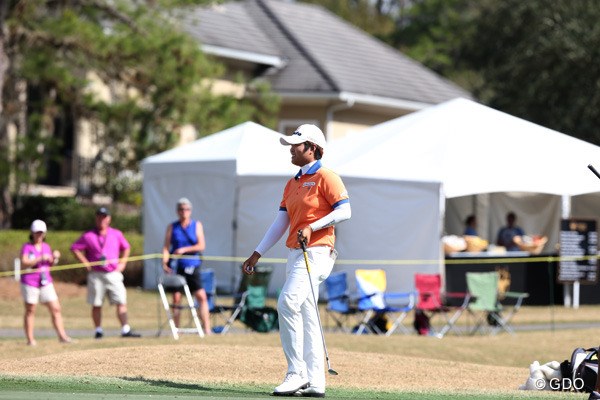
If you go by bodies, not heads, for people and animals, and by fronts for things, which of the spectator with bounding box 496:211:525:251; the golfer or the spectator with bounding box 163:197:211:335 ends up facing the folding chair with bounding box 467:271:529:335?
the spectator with bounding box 496:211:525:251

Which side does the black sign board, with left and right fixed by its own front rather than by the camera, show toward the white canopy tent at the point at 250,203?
right

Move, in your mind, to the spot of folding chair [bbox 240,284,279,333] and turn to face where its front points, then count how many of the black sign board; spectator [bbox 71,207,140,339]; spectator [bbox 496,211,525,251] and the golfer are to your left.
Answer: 2

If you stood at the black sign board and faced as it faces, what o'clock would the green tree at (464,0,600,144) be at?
The green tree is roughly at 6 o'clock from the black sign board.

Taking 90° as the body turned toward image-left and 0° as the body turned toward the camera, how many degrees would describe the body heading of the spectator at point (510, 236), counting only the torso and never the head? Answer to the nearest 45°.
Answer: approximately 0°

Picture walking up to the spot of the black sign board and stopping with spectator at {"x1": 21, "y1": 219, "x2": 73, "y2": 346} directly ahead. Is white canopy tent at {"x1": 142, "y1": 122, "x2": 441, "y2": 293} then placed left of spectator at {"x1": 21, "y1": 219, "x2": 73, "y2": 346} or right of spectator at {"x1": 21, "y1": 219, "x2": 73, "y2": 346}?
right

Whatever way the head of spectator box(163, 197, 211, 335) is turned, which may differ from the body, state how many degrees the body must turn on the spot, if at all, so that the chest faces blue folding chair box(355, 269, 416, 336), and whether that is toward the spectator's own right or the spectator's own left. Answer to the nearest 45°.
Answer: approximately 90° to the spectator's own left
